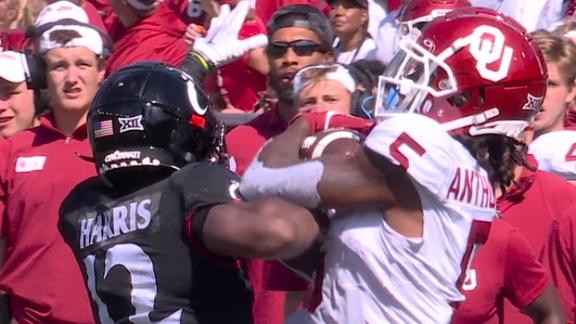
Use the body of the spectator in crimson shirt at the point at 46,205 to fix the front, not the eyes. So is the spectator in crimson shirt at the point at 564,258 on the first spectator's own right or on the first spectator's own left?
on the first spectator's own left

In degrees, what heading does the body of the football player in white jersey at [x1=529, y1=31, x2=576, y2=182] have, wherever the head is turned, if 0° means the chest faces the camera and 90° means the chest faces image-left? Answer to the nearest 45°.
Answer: approximately 45°

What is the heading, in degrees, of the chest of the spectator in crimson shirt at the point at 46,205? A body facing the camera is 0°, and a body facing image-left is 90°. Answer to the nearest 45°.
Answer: approximately 0°

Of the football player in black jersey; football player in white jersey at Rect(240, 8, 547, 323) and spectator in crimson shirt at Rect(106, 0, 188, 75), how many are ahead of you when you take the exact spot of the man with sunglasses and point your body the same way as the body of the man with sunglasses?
2

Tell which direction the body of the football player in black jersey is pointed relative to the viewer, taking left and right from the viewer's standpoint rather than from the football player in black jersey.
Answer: facing away from the viewer and to the right of the viewer

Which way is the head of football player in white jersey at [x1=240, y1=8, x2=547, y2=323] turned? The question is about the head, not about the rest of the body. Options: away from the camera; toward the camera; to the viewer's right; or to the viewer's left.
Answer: to the viewer's left

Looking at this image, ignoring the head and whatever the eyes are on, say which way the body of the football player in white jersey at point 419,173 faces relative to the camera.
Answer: to the viewer's left
